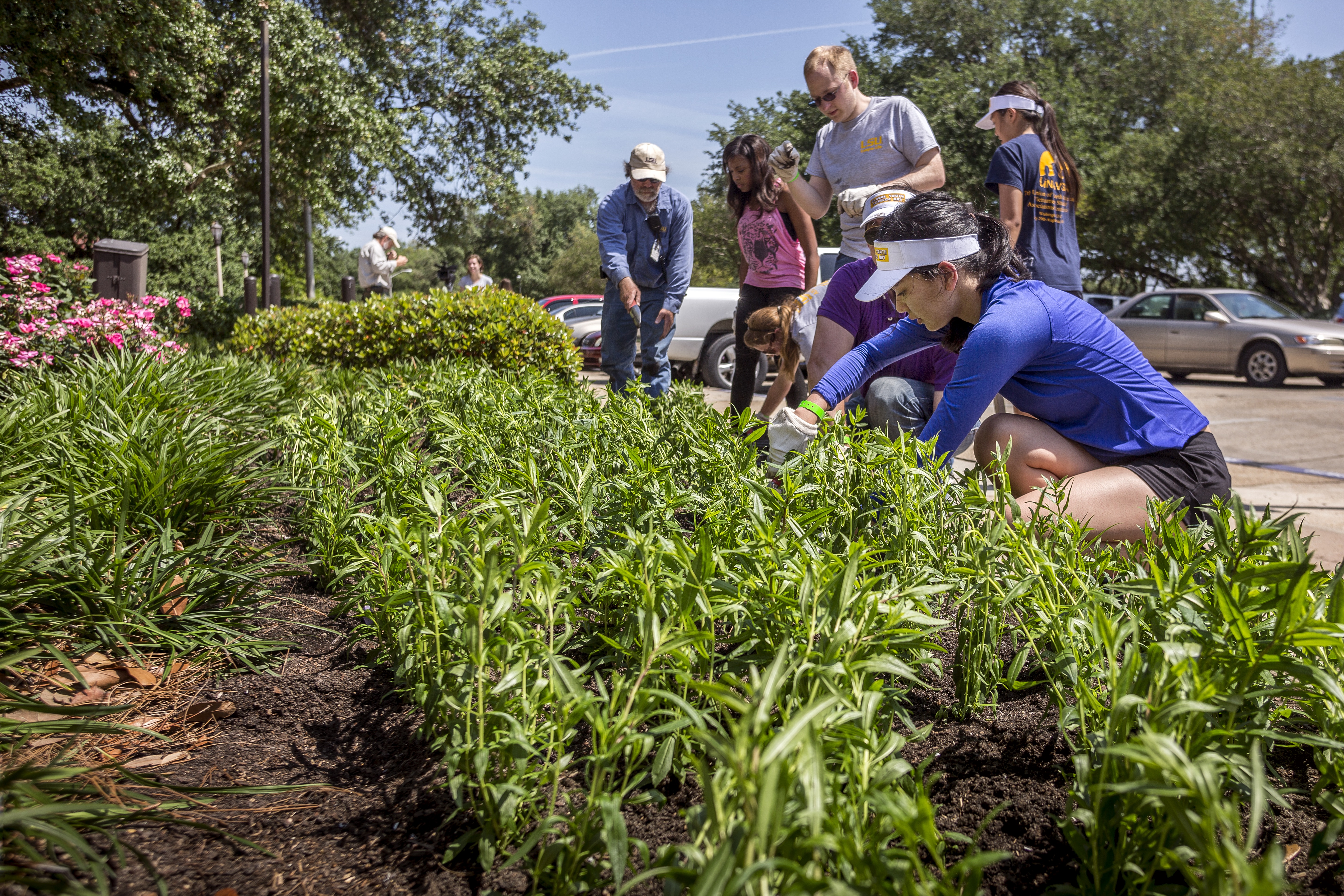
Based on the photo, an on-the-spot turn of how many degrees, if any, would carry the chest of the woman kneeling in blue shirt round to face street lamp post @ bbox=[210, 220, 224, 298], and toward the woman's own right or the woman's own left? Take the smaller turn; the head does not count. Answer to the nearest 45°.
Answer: approximately 45° to the woman's own right

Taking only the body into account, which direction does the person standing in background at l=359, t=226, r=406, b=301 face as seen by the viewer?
to the viewer's right

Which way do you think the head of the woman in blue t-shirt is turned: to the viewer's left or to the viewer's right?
to the viewer's left

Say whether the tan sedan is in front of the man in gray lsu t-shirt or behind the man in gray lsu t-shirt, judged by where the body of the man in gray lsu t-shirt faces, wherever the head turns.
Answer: behind

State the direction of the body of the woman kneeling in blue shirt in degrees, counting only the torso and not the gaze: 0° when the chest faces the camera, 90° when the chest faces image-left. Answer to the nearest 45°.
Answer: approximately 90°

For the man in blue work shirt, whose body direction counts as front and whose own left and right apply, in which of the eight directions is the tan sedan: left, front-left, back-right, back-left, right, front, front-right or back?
back-left

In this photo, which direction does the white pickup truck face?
to the viewer's right

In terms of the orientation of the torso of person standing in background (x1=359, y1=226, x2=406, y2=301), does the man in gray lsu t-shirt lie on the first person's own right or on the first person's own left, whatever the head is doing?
on the first person's own right
